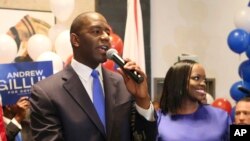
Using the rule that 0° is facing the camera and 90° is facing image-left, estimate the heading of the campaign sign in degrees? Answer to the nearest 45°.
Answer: approximately 0°

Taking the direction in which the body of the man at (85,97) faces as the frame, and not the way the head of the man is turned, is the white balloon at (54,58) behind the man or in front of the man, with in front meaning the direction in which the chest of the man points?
behind

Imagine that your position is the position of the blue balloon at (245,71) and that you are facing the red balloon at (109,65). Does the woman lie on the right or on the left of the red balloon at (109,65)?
left

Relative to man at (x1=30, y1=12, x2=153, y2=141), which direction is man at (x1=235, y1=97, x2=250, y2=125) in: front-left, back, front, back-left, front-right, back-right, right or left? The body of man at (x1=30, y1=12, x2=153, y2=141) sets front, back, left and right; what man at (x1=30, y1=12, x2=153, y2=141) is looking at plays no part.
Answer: left

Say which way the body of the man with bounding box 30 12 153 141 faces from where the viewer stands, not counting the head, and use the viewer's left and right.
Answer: facing the viewer and to the right of the viewer

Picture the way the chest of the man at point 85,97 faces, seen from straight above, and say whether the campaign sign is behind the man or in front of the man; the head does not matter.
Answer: behind
